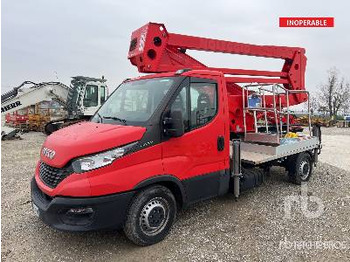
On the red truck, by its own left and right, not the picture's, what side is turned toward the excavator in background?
right

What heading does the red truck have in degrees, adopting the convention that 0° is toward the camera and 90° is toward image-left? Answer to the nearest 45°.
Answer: approximately 45°
